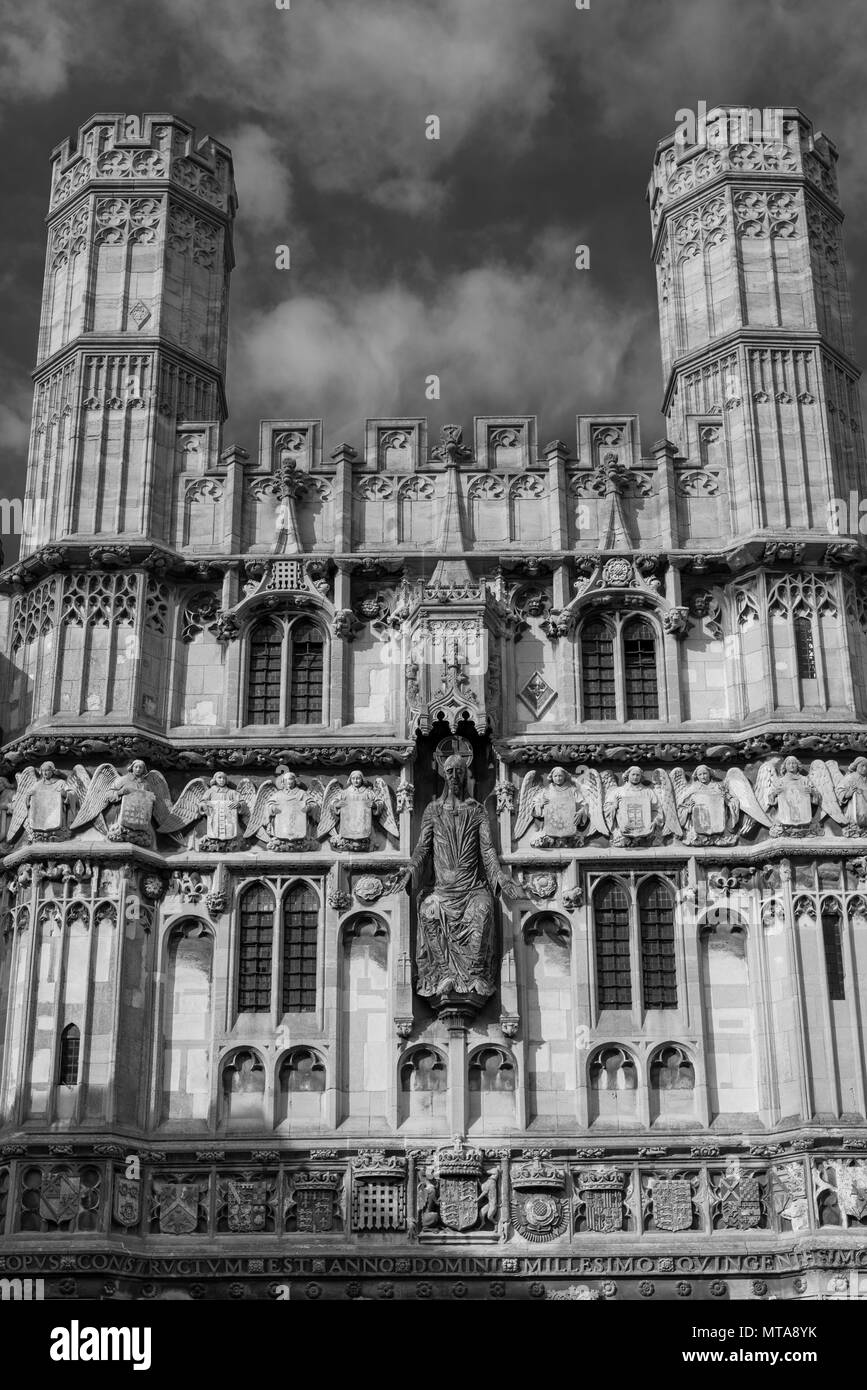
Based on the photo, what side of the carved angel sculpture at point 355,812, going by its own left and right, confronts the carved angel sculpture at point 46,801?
right

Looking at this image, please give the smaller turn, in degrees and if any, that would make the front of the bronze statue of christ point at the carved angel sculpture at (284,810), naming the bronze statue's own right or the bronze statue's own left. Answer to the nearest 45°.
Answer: approximately 90° to the bronze statue's own right

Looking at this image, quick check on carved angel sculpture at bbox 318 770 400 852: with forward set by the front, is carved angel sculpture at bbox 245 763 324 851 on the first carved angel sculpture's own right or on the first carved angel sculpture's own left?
on the first carved angel sculpture's own right

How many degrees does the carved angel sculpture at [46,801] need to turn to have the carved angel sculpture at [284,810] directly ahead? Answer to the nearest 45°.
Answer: approximately 90° to its left

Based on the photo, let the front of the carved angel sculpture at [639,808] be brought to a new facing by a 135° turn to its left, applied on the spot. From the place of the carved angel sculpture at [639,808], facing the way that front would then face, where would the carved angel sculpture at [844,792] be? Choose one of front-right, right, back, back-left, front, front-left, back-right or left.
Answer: front-right

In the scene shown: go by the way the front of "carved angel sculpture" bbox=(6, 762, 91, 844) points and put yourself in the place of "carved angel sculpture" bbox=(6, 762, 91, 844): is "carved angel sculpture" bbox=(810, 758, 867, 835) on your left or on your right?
on your left

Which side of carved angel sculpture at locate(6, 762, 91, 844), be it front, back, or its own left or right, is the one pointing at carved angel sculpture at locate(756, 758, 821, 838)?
left

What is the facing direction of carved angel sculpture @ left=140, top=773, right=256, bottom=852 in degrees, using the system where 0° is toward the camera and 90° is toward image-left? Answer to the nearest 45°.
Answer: approximately 0°

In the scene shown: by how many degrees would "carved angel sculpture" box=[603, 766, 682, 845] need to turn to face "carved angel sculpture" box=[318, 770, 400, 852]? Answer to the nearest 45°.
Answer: approximately 90° to its right

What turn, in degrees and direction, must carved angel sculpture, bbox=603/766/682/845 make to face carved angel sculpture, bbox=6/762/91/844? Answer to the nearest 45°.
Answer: approximately 90° to its right

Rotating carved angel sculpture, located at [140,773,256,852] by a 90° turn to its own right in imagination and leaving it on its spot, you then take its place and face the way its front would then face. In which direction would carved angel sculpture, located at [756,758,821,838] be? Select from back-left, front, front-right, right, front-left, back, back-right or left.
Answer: back

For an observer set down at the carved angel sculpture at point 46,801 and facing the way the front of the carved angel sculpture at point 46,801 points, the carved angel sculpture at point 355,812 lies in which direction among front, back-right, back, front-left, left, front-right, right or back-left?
left

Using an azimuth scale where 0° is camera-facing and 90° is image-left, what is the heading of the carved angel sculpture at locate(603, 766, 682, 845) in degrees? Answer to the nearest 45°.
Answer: approximately 0°

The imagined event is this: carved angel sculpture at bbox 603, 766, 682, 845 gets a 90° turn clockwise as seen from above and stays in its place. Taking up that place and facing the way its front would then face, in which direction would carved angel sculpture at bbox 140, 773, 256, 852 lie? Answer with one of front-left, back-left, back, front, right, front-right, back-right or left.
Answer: front

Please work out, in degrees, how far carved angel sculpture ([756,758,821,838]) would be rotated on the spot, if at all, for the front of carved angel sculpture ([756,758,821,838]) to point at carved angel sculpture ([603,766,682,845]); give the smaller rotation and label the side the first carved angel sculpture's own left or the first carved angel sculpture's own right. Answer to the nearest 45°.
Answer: approximately 90° to the first carved angel sculpture's own right
